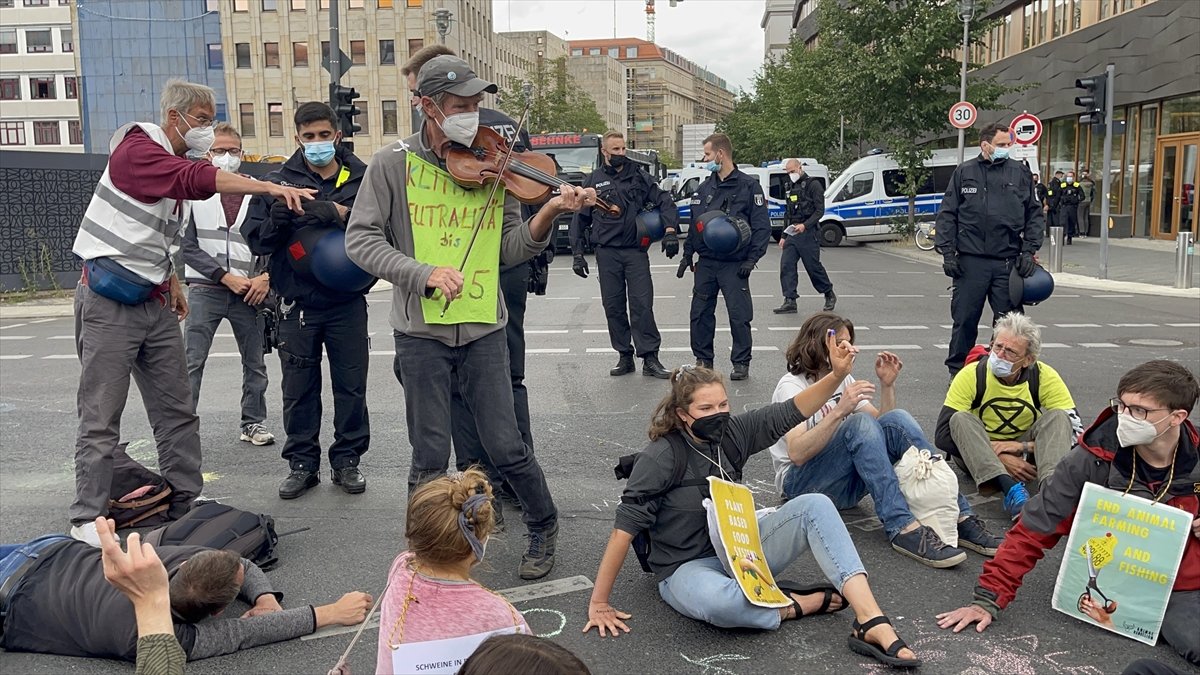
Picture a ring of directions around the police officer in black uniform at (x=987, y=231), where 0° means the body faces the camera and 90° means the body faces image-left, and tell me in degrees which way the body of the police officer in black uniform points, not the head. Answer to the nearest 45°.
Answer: approximately 0°

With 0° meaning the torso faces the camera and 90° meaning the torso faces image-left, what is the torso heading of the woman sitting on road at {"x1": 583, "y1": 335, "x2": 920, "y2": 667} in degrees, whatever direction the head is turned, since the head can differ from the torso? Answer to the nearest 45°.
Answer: approximately 315°

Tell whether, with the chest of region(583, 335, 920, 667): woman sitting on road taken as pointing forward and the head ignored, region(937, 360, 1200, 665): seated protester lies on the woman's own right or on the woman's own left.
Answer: on the woman's own left

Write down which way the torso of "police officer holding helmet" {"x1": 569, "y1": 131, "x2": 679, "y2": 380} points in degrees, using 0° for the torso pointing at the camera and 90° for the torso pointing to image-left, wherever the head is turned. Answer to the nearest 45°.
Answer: approximately 0°
